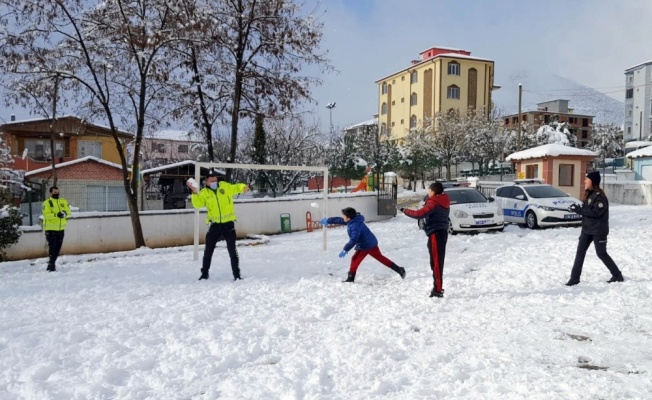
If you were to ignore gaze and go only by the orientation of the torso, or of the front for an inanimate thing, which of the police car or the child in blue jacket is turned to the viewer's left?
the child in blue jacket

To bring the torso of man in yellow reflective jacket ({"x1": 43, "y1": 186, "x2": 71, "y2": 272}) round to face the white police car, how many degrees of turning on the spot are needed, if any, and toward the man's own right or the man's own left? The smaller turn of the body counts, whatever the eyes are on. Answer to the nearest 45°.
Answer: approximately 45° to the man's own left

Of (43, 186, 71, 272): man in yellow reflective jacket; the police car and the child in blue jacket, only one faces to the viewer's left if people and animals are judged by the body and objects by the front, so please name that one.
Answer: the child in blue jacket

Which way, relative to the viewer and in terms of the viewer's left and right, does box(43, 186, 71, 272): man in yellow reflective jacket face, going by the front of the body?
facing the viewer and to the right of the viewer

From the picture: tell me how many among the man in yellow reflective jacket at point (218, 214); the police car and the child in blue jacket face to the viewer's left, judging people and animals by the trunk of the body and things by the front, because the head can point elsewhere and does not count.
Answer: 1

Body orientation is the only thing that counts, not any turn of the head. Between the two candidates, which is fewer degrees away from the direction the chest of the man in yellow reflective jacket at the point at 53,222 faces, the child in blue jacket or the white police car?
the child in blue jacket

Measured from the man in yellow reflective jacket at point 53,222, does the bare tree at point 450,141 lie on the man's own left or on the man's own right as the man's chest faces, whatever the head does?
on the man's own left

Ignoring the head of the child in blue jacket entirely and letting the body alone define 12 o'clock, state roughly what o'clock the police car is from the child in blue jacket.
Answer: The police car is roughly at 4 o'clock from the child in blue jacket.

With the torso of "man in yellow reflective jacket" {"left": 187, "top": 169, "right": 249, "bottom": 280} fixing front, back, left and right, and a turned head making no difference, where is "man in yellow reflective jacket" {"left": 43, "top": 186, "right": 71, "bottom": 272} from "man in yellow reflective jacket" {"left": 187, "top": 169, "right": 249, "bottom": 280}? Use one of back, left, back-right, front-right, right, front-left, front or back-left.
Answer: back-right

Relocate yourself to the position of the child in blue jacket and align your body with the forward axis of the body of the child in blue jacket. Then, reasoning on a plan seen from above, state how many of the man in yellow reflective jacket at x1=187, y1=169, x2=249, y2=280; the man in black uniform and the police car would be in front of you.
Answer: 1

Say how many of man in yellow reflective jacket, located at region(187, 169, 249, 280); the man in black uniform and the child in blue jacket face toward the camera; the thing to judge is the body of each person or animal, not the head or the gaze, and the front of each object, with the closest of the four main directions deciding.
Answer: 1

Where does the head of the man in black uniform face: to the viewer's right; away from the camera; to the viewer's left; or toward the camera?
to the viewer's left

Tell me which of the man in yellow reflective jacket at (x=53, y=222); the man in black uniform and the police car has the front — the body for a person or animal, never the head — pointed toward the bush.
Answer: the man in black uniform

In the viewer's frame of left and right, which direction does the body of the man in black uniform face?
facing to the left of the viewer

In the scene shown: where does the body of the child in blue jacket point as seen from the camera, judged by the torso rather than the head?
to the viewer's left

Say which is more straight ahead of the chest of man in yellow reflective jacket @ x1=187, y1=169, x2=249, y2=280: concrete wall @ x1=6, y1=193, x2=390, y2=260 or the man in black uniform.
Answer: the man in black uniform

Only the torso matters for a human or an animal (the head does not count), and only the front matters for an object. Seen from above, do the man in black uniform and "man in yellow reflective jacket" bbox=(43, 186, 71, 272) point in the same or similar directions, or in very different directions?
very different directions
